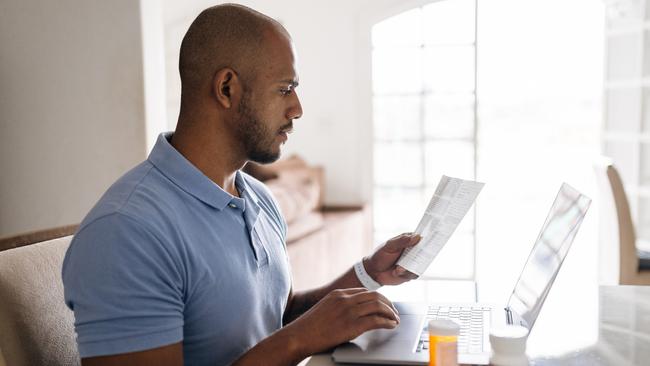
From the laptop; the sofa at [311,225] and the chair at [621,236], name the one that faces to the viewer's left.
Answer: the laptop

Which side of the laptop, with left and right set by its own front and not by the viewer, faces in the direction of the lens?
left

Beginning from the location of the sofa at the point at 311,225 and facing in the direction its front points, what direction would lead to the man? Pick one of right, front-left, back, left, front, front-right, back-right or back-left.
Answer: front-right

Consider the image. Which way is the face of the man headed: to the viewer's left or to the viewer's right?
to the viewer's right

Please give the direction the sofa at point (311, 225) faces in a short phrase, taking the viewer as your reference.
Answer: facing the viewer and to the right of the viewer

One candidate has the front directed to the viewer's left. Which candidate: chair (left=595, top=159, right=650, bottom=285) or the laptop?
the laptop

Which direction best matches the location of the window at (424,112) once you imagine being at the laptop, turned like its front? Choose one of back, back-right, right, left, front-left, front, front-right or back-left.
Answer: right
